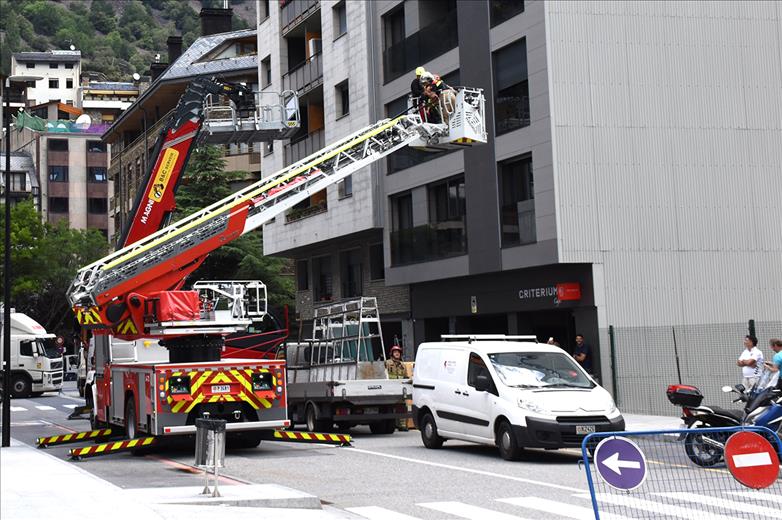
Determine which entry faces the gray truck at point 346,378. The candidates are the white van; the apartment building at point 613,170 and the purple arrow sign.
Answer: the apartment building

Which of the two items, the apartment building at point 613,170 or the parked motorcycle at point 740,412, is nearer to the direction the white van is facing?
the parked motorcycle

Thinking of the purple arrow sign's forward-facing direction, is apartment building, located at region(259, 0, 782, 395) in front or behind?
behind

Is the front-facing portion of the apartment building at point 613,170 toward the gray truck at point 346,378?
yes

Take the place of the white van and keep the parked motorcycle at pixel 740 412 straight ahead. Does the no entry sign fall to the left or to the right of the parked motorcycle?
right

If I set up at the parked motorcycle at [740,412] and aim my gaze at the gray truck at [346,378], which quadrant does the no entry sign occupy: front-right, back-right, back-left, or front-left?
back-left

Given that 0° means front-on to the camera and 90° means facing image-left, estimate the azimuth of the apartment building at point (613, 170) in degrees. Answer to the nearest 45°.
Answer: approximately 45°

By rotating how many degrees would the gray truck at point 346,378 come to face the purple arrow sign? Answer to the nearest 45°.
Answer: approximately 135° to its left

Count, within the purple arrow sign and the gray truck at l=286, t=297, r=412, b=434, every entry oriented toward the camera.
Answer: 1
